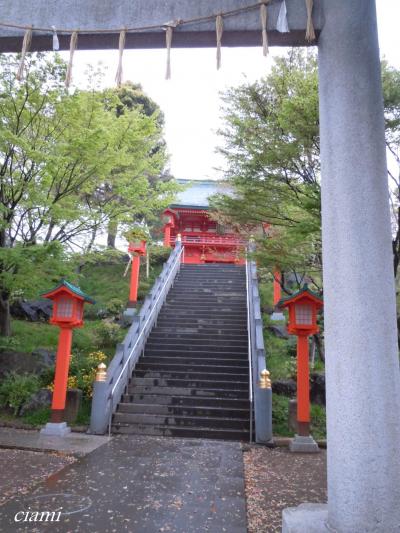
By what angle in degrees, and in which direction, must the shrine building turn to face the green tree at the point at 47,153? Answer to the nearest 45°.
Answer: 0° — it already faces it

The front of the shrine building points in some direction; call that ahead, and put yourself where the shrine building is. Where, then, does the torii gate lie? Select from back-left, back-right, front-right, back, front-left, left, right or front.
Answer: front

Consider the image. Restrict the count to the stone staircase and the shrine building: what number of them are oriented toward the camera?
2

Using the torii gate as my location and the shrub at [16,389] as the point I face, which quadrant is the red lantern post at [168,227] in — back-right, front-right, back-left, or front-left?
front-right

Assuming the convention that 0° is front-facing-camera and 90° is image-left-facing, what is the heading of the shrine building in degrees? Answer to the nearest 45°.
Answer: approximately 0°

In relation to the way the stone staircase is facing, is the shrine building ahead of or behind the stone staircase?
behind

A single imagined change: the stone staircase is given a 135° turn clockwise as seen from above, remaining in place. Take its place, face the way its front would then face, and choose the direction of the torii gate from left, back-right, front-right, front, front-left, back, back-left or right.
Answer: back-left

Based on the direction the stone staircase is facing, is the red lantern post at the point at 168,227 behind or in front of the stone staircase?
behind

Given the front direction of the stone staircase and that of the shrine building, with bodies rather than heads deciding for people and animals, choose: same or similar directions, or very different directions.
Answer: same or similar directions

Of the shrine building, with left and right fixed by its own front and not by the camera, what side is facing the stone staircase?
front

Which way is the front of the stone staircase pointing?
toward the camera

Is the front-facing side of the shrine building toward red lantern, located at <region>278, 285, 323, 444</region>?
yes
